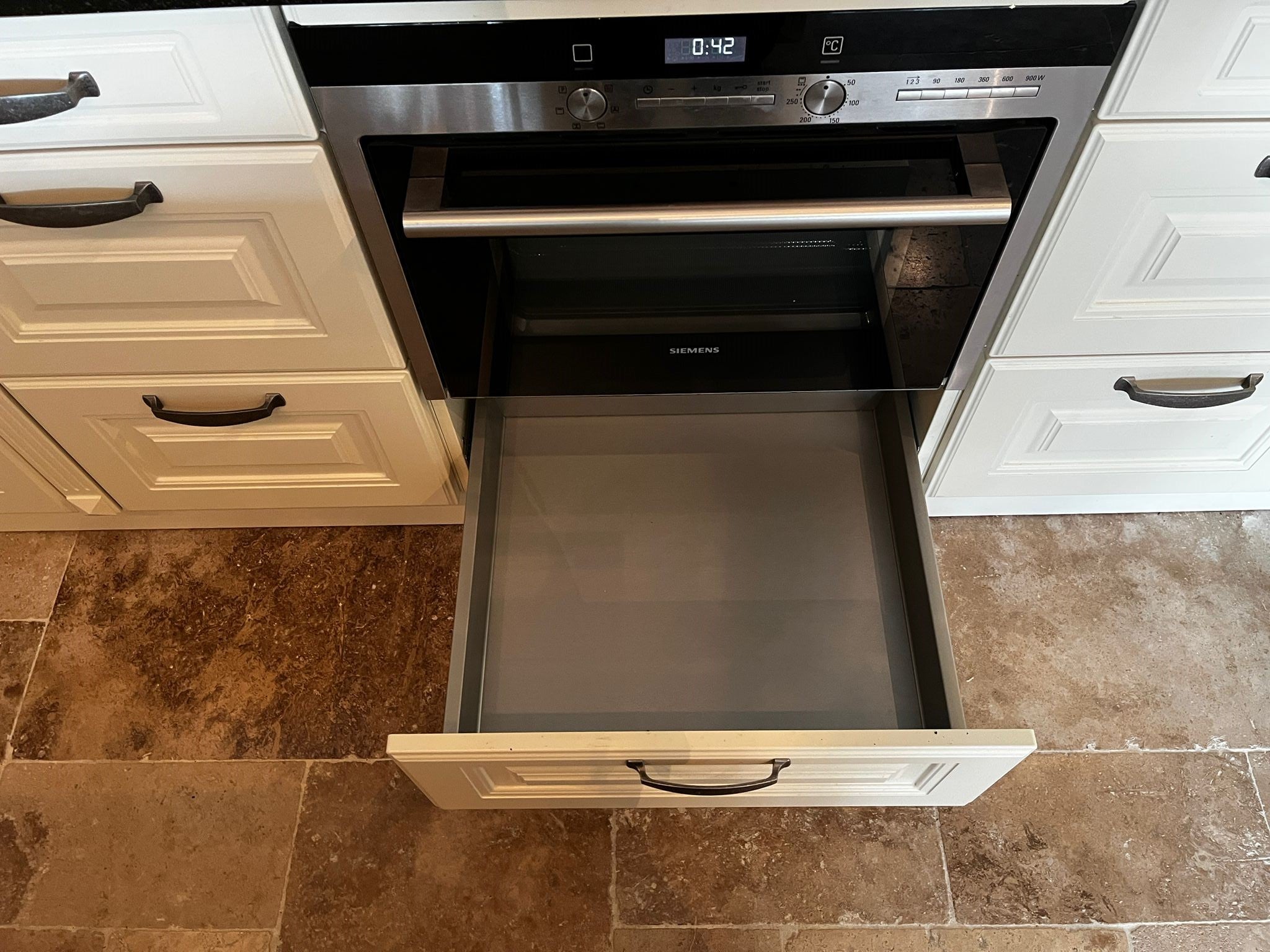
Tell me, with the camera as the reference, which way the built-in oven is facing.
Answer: facing the viewer

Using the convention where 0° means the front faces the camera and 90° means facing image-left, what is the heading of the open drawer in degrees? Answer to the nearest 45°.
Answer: approximately 0°
